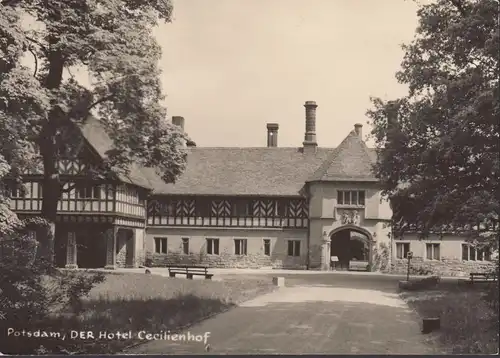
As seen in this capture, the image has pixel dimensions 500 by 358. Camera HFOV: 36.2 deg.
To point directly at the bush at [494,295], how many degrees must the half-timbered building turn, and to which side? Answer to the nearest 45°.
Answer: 0° — it already faces it

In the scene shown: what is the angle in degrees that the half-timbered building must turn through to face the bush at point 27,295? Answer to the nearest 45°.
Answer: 0° — it already faces it

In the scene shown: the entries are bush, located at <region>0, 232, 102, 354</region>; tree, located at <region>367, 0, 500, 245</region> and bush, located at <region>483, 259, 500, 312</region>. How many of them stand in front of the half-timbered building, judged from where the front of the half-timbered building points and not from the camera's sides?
3

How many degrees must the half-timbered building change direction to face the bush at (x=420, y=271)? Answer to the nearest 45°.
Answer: approximately 45° to its left

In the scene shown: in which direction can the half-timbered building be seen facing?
toward the camera
